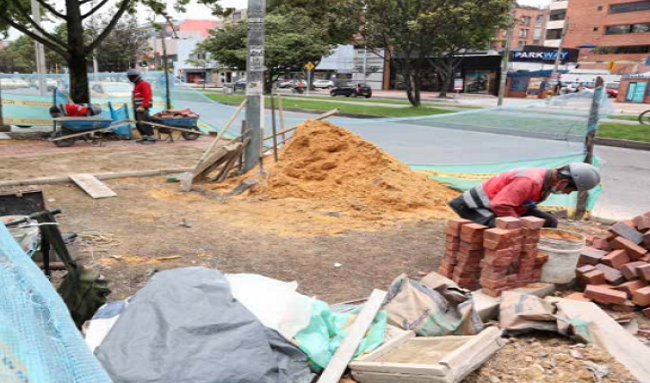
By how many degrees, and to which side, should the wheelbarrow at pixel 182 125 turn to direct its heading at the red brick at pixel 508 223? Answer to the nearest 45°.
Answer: approximately 90° to its right

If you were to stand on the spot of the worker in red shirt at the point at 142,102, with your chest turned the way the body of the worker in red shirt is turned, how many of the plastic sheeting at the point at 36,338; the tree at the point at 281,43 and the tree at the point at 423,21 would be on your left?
1

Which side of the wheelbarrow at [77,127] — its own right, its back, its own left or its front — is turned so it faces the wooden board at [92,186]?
left

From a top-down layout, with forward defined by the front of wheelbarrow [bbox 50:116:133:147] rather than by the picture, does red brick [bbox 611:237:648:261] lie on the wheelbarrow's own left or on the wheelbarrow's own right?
on the wheelbarrow's own left

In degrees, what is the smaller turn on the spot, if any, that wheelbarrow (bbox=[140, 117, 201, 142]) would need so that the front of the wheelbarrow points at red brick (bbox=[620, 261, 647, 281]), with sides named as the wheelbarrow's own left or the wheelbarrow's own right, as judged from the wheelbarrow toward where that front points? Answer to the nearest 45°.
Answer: approximately 90° to the wheelbarrow's own right

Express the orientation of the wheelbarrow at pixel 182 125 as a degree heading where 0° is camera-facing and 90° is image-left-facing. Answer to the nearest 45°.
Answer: approximately 270°

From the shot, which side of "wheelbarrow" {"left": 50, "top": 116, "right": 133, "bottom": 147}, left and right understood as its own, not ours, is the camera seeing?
left

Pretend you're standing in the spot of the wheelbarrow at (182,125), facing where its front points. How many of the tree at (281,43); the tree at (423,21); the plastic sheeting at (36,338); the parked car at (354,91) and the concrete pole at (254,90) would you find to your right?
2

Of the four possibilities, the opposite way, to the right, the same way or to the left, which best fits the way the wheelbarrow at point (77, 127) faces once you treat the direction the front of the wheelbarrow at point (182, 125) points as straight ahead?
the opposite way
